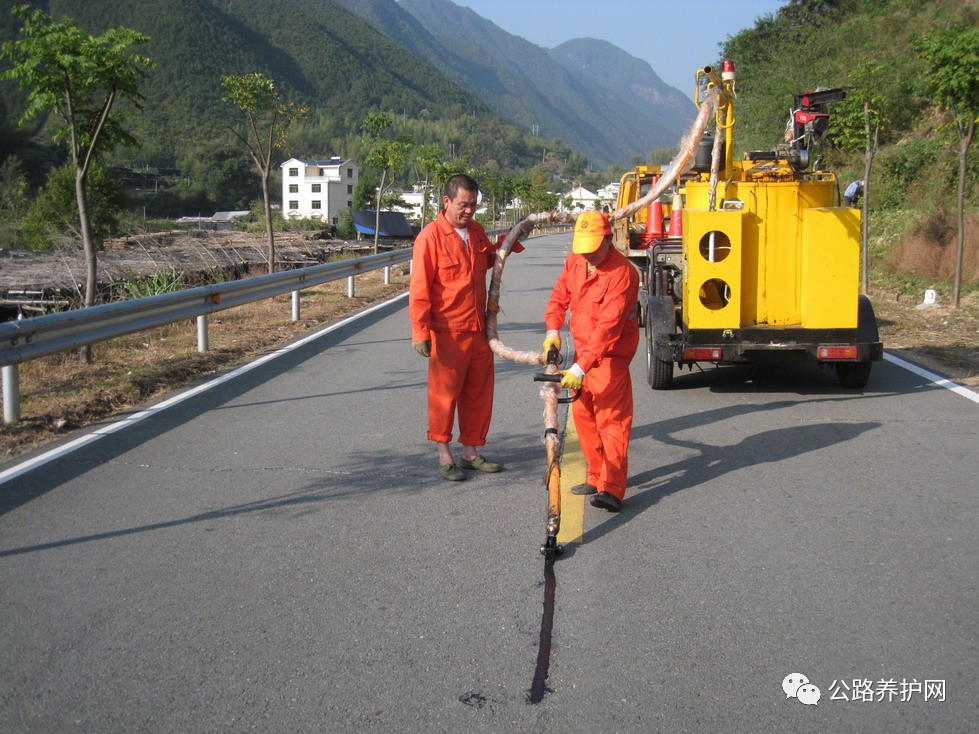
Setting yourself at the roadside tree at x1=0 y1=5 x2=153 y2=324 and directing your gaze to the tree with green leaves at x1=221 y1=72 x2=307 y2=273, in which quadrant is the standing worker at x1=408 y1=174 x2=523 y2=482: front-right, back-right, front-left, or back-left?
back-right

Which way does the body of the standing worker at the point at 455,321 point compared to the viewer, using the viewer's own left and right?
facing the viewer and to the right of the viewer

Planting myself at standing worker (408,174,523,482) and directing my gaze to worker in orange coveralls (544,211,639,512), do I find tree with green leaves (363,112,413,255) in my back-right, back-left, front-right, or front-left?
back-left

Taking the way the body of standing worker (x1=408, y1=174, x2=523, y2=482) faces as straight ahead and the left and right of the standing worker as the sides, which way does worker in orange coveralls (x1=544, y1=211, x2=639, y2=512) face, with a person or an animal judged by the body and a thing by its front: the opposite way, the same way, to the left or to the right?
to the right

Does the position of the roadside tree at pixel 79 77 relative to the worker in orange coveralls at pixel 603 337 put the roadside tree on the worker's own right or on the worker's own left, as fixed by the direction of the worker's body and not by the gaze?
on the worker's own right

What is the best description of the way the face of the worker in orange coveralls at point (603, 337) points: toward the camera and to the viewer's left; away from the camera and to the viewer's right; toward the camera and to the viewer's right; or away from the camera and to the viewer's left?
toward the camera and to the viewer's left

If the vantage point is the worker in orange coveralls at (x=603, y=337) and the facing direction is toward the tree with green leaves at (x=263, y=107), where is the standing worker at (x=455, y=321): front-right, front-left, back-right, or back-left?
front-left

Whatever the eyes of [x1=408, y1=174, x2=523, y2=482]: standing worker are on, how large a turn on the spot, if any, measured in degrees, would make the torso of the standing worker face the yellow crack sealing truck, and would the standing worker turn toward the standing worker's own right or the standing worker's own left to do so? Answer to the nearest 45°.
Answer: approximately 90° to the standing worker's own left

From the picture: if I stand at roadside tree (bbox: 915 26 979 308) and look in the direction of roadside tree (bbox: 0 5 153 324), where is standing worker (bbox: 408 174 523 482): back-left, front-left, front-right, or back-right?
front-left

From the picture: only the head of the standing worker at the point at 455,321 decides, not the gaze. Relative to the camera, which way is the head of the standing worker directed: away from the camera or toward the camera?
toward the camera

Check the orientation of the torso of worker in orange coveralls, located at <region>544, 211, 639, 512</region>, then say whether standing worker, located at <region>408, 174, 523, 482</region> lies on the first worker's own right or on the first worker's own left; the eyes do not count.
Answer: on the first worker's own right

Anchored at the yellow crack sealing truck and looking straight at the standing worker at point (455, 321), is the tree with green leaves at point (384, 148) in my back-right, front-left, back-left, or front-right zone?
back-right

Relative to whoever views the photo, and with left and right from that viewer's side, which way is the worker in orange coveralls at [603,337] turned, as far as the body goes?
facing the viewer and to the left of the viewer
